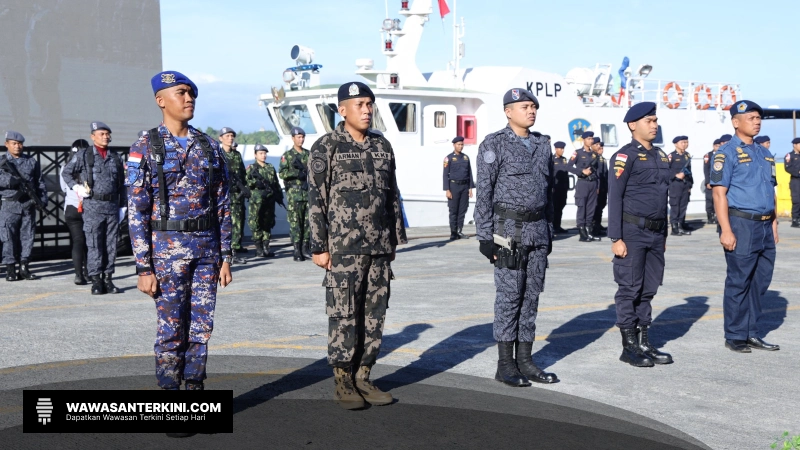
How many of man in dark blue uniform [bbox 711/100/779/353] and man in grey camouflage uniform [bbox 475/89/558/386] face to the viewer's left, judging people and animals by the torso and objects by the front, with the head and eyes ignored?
0

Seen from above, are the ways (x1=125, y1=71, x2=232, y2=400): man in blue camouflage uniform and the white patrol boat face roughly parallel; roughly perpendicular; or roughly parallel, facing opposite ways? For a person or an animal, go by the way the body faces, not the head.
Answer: roughly perpendicular

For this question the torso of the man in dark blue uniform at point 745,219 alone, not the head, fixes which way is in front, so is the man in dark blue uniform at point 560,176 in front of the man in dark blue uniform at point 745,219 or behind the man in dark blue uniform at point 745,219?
behind

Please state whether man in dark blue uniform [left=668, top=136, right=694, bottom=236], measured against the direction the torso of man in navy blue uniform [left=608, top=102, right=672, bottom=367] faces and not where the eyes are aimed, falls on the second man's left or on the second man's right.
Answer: on the second man's left

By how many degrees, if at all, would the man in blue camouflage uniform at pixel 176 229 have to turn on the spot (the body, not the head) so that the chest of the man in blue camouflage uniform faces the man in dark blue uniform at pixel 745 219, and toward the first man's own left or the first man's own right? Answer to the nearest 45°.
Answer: approximately 45° to the first man's own left

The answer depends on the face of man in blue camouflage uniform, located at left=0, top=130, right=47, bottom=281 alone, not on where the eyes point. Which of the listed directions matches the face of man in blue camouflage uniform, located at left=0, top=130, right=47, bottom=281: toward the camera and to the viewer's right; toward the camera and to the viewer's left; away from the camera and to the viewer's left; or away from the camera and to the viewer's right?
toward the camera and to the viewer's right

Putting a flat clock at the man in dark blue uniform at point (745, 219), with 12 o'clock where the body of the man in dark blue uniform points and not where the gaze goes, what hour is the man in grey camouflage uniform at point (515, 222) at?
The man in grey camouflage uniform is roughly at 3 o'clock from the man in dark blue uniform.

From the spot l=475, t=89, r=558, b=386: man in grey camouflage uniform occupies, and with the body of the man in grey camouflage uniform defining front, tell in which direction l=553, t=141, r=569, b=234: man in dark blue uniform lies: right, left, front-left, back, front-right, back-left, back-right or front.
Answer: back-left

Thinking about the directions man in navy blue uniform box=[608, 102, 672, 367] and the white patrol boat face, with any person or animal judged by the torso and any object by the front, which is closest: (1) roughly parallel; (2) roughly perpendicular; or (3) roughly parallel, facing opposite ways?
roughly perpendicular

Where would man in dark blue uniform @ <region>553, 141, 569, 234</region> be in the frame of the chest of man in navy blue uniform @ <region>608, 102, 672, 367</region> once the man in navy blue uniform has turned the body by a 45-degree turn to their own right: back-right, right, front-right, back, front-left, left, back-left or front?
back

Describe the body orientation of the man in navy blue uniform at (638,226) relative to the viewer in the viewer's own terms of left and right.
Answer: facing the viewer and to the right of the viewer

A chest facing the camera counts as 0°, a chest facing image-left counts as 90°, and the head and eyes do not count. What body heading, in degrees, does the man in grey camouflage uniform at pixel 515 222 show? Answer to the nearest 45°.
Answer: approximately 315°

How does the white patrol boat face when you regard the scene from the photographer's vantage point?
facing the viewer and to the left of the viewer

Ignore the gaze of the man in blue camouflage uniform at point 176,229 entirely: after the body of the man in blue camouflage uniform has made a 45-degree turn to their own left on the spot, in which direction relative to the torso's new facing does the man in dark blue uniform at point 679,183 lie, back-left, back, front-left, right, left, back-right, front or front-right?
front-left

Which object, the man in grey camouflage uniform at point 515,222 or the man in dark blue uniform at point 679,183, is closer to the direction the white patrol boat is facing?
the man in grey camouflage uniform

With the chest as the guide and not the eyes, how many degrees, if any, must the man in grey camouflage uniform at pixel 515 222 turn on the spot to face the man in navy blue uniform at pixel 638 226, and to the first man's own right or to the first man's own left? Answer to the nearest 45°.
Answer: approximately 90° to the first man's own left
